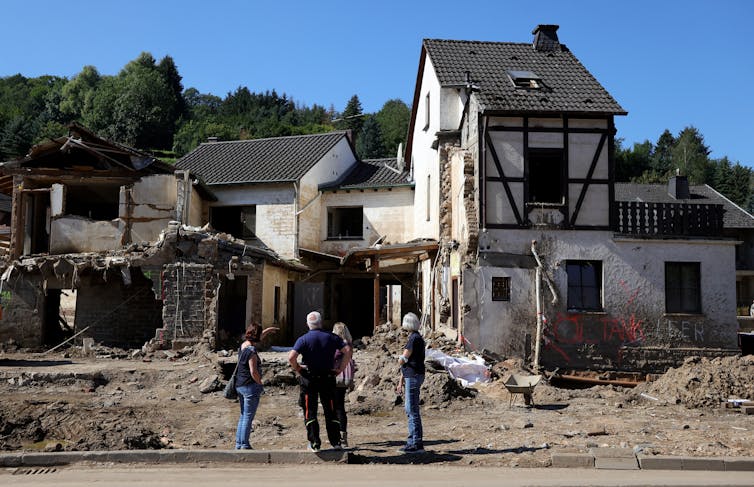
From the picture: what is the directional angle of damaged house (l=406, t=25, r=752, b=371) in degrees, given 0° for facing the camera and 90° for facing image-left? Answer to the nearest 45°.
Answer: approximately 0°

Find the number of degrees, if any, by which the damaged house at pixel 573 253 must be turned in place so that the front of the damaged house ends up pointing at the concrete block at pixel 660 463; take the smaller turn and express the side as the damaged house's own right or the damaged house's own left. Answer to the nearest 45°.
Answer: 0° — it already faces it

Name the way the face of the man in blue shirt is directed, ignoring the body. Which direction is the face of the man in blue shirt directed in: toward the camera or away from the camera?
away from the camera

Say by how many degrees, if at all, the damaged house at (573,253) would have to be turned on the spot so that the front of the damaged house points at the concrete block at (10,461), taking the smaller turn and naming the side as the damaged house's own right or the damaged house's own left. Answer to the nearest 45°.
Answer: approximately 45° to the damaged house's own right

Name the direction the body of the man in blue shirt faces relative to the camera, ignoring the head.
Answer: away from the camera

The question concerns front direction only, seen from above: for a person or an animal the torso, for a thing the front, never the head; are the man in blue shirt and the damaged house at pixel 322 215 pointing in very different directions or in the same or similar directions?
very different directions

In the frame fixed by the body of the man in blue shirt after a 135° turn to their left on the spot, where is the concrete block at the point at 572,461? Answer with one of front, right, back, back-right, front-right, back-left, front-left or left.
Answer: back-left
